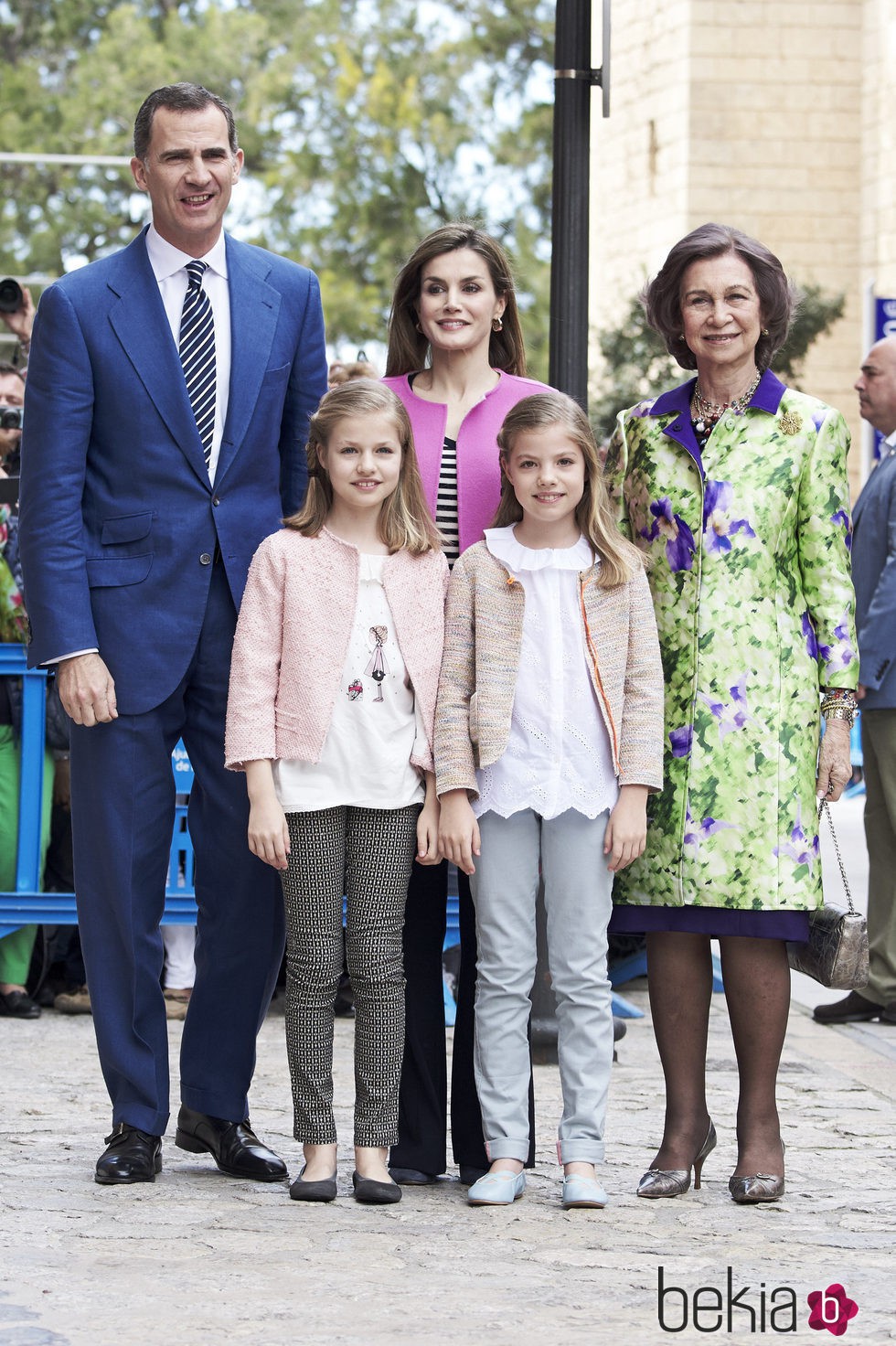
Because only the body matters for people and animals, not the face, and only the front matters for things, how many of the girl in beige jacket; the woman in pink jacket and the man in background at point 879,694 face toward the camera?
2

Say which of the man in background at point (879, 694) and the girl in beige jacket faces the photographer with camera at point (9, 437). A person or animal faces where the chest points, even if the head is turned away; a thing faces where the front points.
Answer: the man in background

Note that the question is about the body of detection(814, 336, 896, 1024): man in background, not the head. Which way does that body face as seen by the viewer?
to the viewer's left

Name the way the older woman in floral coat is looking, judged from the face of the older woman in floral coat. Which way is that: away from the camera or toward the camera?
toward the camera

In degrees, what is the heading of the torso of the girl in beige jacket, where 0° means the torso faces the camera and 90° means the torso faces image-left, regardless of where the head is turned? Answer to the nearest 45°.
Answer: approximately 0°

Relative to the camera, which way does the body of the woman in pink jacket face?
toward the camera

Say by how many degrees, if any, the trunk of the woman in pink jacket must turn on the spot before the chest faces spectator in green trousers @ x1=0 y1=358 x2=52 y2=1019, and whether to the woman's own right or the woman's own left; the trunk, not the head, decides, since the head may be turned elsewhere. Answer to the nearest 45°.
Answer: approximately 135° to the woman's own right

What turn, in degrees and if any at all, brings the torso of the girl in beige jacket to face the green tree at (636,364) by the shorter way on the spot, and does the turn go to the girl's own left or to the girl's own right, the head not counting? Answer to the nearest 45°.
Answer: approximately 180°

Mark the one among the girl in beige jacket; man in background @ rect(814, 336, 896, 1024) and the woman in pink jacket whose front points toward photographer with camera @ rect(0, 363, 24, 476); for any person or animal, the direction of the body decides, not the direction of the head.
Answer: the man in background

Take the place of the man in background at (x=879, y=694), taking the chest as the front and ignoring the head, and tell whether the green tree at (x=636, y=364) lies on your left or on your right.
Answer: on your right

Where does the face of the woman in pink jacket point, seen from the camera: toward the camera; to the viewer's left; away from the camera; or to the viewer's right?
toward the camera

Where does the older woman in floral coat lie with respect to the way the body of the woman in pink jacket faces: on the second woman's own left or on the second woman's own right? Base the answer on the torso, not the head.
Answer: on the second woman's own left

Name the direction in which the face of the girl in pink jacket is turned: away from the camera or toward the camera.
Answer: toward the camera

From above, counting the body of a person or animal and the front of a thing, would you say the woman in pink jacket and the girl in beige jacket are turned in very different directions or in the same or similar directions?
same or similar directions

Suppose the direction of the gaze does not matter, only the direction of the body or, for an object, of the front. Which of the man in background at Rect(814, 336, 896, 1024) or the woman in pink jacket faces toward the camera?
the woman in pink jacket
